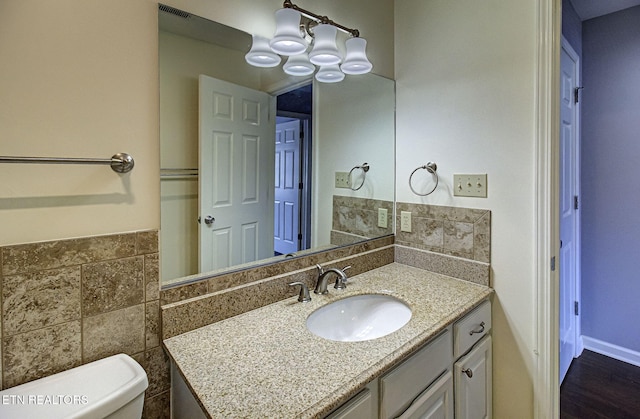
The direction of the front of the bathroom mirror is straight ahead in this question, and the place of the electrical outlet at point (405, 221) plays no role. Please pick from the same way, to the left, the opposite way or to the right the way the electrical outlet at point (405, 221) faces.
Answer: to the right

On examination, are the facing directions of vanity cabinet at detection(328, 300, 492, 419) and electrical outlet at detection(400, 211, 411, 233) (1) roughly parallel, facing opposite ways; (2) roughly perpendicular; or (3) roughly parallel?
roughly perpendicular

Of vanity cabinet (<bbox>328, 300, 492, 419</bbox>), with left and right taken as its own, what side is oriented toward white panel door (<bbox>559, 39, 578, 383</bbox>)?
left

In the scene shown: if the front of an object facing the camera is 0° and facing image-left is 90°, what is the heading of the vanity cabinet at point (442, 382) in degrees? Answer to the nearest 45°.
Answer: approximately 315°

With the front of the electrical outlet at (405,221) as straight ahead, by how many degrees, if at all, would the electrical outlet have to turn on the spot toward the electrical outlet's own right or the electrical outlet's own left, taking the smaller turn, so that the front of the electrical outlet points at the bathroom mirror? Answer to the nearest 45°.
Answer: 0° — it already faces it

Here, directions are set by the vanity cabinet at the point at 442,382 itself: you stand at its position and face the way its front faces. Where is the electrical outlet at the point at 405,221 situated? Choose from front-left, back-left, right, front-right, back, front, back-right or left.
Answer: back-left
